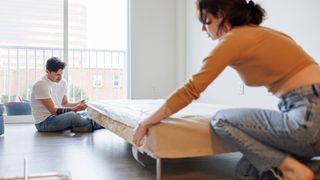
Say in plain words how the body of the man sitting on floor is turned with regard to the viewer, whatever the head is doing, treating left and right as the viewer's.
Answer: facing the viewer and to the right of the viewer

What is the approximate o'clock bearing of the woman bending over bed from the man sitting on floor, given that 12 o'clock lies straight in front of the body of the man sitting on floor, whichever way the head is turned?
The woman bending over bed is roughly at 1 o'clock from the man sitting on floor.

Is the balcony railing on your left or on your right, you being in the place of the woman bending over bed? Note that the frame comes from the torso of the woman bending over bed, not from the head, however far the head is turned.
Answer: on your right

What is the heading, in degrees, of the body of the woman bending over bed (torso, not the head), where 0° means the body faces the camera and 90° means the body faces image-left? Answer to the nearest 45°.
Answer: approximately 90°

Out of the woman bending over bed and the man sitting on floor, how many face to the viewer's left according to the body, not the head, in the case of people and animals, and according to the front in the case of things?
1

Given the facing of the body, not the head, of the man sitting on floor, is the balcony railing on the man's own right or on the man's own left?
on the man's own left

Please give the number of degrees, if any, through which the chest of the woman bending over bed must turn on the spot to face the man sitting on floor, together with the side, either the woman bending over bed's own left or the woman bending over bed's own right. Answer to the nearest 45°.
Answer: approximately 45° to the woman bending over bed's own right

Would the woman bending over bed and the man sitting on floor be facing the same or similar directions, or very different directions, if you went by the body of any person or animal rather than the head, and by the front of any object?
very different directions

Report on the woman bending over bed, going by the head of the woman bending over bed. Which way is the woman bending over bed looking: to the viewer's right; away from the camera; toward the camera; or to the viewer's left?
to the viewer's left

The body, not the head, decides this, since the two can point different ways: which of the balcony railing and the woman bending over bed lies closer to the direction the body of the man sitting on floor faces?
the woman bending over bed
